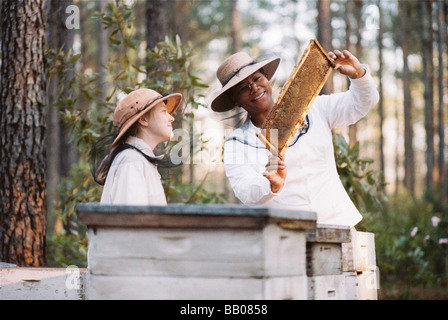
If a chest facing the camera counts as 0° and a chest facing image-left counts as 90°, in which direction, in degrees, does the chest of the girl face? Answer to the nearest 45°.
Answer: approximately 270°

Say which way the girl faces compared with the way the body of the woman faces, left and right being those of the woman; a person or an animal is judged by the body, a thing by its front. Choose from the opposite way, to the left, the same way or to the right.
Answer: to the left

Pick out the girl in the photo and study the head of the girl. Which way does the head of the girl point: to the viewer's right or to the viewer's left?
to the viewer's right

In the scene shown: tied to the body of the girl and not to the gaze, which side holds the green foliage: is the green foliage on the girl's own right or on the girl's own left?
on the girl's own left

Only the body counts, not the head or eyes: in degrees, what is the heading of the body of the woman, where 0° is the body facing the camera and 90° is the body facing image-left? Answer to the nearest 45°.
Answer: approximately 0°

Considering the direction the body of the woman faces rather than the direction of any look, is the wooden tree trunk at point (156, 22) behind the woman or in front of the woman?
behind

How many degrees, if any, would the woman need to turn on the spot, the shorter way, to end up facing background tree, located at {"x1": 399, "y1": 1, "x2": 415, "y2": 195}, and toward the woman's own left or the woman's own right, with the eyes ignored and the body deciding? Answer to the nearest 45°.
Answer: approximately 180°

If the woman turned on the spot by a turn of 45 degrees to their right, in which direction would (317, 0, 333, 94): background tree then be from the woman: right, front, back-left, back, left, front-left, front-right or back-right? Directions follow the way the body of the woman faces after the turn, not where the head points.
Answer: back-right

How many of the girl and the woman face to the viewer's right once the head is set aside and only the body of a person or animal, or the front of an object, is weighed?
1

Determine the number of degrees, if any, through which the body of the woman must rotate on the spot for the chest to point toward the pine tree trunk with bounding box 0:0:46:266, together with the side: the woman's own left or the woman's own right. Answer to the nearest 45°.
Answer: approximately 135° to the woman's own right
